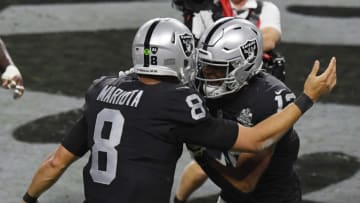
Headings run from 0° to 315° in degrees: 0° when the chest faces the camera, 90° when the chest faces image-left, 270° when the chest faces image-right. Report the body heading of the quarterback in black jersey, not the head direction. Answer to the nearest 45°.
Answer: approximately 225°

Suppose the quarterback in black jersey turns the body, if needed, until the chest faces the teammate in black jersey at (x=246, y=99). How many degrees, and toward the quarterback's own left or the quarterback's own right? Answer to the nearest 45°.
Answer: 0° — they already face them

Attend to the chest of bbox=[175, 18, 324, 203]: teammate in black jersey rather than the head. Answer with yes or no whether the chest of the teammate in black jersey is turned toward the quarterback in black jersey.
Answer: yes

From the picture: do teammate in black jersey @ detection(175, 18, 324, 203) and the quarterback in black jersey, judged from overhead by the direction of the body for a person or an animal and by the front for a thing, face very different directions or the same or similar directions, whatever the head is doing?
very different directions

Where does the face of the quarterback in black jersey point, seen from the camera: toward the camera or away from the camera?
away from the camera
